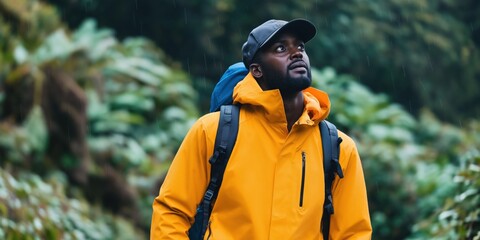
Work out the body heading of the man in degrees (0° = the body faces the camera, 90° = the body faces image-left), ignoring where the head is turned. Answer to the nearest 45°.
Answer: approximately 315°

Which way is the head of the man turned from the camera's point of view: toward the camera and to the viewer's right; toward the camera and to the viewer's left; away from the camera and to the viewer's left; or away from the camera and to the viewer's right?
toward the camera and to the viewer's right
